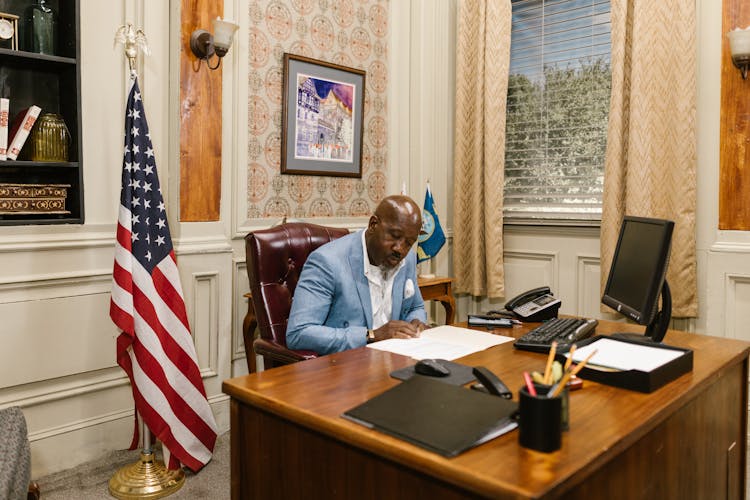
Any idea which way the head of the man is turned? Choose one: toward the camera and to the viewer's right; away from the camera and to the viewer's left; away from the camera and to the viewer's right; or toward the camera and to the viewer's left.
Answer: toward the camera and to the viewer's right

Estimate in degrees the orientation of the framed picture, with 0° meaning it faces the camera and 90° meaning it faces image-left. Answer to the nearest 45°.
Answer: approximately 315°

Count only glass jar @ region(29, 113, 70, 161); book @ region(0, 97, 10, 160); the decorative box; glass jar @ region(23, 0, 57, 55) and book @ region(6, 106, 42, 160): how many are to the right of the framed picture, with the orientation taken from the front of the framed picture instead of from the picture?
5

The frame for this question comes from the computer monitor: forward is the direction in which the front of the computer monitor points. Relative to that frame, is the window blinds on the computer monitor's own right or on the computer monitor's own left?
on the computer monitor's own right

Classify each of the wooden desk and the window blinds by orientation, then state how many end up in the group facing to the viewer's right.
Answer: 0

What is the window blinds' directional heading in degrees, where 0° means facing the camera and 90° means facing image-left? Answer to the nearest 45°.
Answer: approximately 45°
